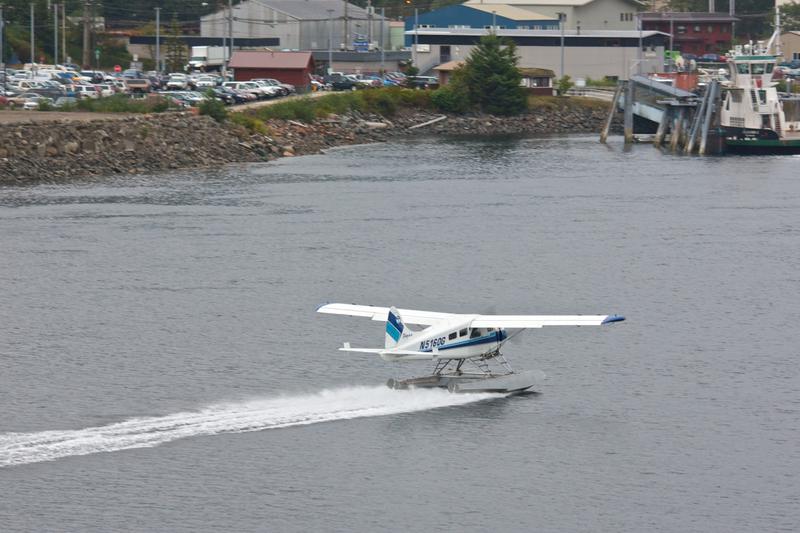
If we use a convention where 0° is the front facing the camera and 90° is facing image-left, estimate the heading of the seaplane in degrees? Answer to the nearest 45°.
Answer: approximately 225°
